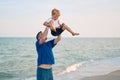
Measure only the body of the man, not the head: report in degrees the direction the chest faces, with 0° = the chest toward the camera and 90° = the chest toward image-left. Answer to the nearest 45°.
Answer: approximately 315°
